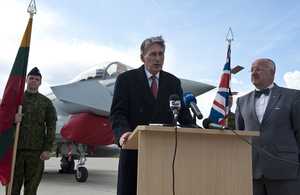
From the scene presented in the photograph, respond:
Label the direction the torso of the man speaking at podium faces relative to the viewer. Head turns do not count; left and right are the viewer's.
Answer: facing the viewer and to the right of the viewer

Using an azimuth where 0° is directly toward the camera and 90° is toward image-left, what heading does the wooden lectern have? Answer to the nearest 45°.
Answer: approximately 0°

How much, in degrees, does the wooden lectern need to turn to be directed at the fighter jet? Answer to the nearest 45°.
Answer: approximately 135° to its right

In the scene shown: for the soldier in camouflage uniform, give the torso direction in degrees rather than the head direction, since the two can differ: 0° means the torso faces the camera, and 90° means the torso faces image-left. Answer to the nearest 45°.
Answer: approximately 0°

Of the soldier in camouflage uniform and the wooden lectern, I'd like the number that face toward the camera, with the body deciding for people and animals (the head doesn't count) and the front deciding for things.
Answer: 2
